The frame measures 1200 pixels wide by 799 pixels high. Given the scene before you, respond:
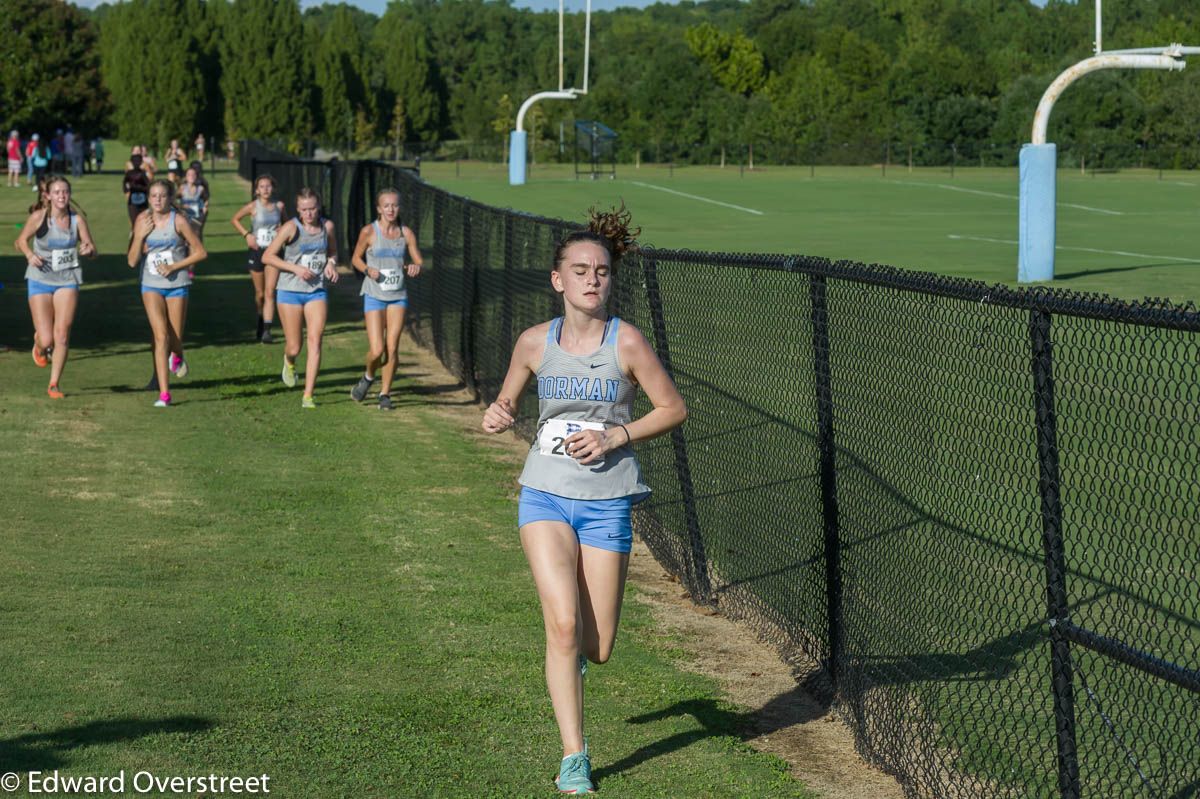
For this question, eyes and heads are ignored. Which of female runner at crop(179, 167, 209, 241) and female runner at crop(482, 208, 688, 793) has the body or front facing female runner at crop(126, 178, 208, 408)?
female runner at crop(179, 167, 209, 241)

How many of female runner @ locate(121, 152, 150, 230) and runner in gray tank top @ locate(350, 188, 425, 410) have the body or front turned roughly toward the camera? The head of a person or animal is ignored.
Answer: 2

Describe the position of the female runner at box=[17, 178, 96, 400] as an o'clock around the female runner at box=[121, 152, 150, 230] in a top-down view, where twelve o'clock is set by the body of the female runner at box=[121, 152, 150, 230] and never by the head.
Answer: the female runner at box=[17, 178, 96, 400] is roughly at 12 o'clock from the female runner at box=[121, 152, 150, 230].

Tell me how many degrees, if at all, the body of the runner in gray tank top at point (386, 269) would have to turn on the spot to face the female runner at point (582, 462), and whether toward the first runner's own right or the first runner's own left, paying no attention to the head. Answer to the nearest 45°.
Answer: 0° — they already face them

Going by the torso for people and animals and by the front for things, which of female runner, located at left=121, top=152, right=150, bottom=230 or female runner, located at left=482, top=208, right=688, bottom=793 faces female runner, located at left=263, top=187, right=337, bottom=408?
female runner, located at left=121, top=152, right=150, bottom=230

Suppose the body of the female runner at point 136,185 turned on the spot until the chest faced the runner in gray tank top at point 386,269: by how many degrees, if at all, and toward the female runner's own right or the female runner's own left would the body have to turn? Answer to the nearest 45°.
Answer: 0° — they already face them

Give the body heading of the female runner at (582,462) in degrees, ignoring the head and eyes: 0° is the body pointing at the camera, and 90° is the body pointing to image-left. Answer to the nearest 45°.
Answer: approximately 0°

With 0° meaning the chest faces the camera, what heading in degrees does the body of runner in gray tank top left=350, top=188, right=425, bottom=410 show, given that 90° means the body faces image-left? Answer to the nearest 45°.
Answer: approximately 0°
